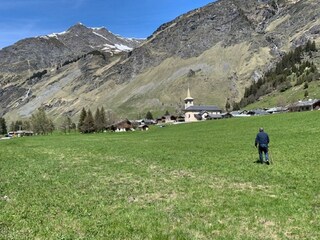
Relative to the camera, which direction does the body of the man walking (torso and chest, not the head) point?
away from the camera
